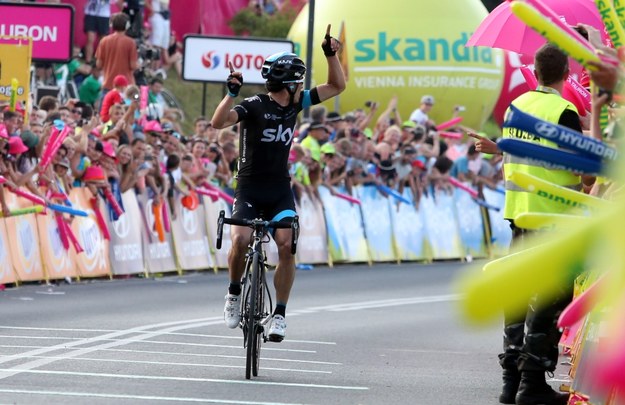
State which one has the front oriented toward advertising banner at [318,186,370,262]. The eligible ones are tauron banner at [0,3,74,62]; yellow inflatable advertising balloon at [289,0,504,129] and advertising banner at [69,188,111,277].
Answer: the yellow inflatable advertising balloon

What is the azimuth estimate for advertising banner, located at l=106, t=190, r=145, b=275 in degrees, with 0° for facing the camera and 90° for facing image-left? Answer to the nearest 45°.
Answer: approximately 0°

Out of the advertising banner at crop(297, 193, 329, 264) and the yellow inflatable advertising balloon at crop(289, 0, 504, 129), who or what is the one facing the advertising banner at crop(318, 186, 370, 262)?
the yellow inflatable advertising balloon
